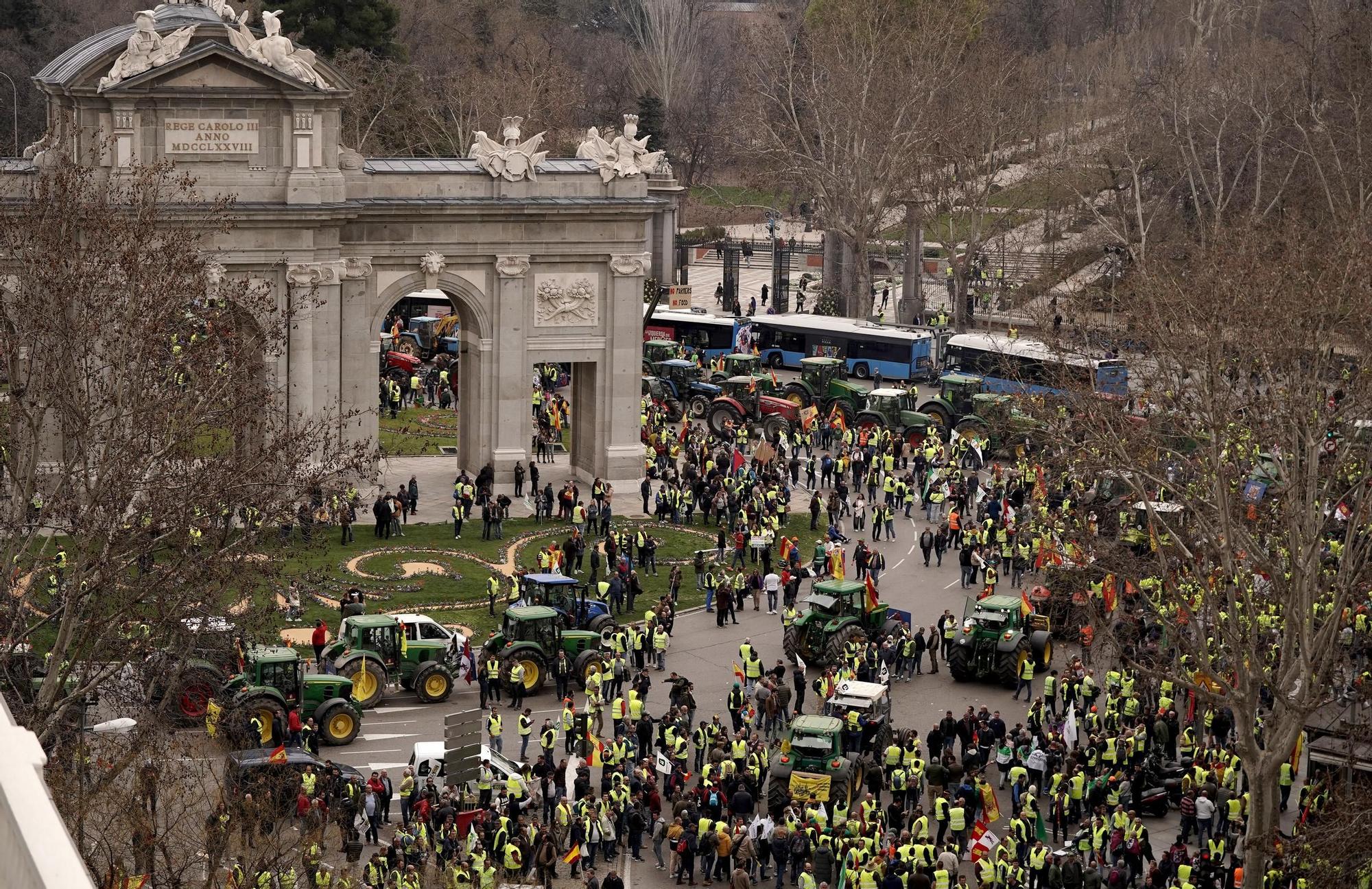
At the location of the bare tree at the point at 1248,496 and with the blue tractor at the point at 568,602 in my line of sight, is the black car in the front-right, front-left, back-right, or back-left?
front-left

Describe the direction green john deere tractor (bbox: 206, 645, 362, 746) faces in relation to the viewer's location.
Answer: facing to the right of the viewer

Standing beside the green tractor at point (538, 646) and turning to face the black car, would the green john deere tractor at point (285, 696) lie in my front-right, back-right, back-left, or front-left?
front-right
